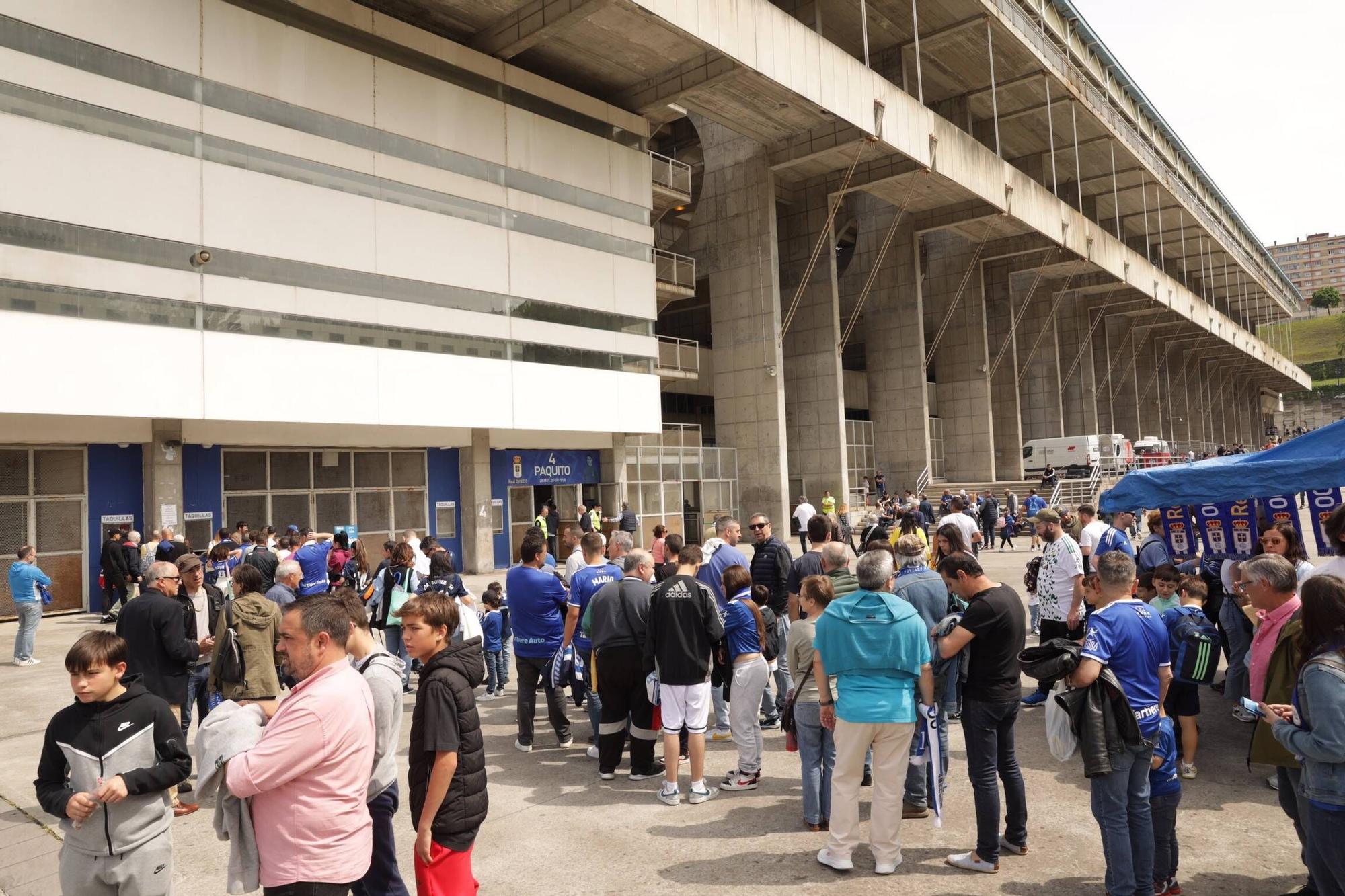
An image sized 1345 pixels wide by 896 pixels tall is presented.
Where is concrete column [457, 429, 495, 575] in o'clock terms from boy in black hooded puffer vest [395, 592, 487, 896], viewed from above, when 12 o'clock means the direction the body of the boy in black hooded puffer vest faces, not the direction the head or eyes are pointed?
The concrete column is roughly at 3 o'clock from the boy in black hooded puffer vest.

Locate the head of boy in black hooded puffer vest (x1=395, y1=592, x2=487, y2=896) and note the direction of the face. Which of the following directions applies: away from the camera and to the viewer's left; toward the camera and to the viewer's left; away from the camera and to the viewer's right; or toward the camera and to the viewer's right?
toward the camera and to the viewer's left

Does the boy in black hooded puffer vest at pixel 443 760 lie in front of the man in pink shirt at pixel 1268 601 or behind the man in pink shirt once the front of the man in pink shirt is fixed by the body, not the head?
in front

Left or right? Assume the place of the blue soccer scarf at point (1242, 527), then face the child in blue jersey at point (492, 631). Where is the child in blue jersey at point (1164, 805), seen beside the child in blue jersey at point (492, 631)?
left

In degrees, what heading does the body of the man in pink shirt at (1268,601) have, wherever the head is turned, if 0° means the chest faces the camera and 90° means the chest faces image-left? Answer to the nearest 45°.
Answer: approximately 90°

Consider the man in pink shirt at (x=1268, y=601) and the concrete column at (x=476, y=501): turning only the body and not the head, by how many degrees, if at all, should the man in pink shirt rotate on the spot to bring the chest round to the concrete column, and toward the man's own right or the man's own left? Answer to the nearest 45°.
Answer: approximately 45° to the man's own right

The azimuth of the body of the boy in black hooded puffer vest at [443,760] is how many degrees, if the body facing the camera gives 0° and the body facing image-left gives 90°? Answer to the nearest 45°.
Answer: approximately 90°

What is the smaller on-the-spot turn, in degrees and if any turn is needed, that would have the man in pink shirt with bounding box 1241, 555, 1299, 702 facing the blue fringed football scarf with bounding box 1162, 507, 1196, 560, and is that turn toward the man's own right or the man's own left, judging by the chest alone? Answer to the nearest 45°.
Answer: approximately 90° to the man's own right

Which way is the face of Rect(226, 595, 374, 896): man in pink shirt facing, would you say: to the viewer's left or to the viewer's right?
to the viewer's left
